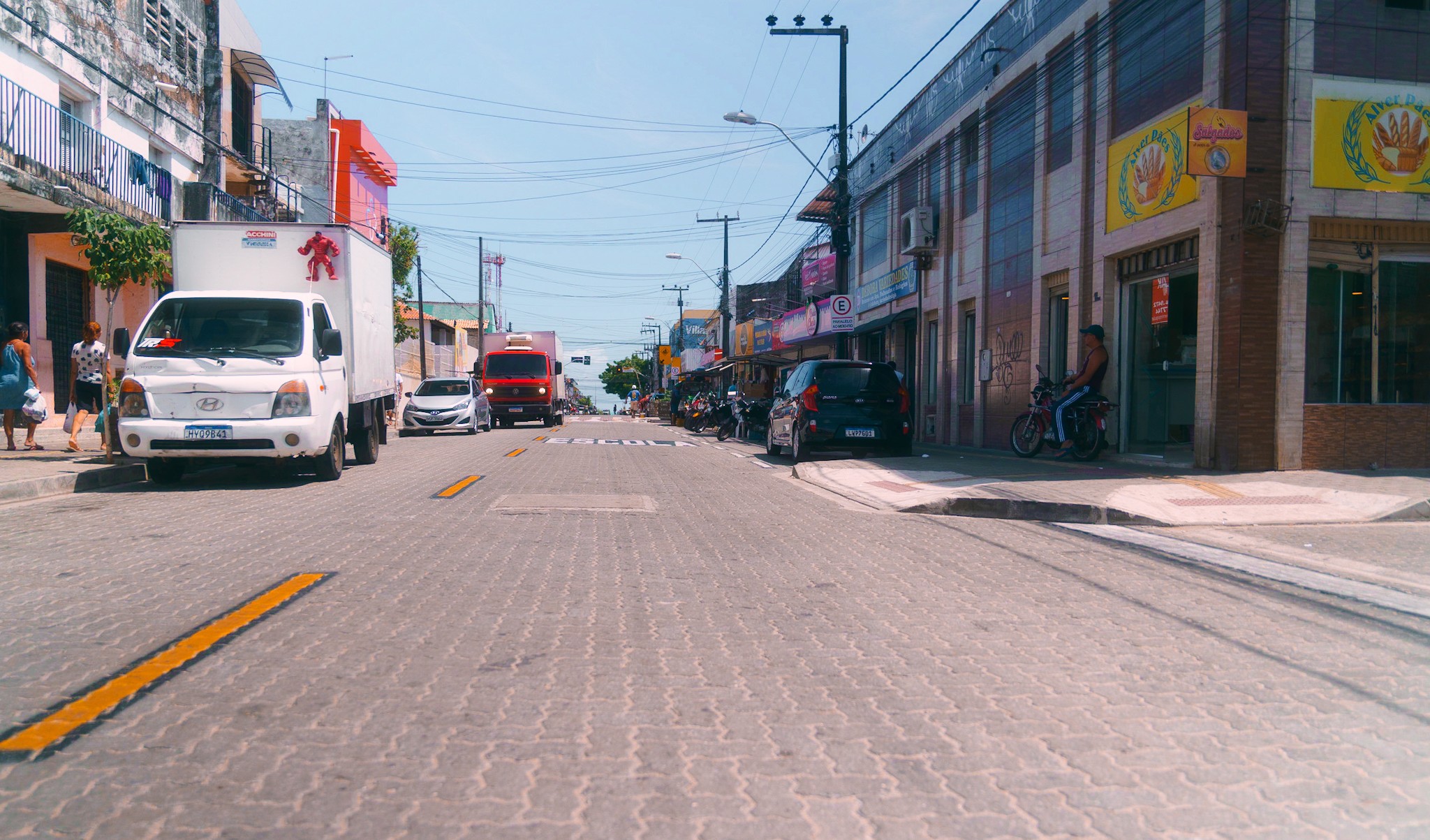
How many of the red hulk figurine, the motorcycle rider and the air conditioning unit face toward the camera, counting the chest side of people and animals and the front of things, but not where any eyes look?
1

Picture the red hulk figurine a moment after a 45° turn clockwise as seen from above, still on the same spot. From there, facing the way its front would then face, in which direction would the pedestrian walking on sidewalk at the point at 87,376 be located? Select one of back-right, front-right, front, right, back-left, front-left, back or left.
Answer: right

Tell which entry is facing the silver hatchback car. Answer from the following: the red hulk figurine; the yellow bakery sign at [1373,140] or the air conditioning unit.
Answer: the air conditioning unit

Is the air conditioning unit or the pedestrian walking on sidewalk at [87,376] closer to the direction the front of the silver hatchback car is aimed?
the pedestrian walking on sidewalk

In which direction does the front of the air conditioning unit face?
to the viewer's left

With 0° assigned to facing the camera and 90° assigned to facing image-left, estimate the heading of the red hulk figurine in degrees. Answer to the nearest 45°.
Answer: approximately 0°

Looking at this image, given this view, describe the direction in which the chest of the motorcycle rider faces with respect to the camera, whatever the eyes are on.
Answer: to the viewer's left

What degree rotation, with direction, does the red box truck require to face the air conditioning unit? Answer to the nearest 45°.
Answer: approximately 45° to its left

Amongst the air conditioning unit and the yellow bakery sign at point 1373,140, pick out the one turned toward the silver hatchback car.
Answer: the air conditioning unit

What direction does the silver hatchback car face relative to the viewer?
toward the camera

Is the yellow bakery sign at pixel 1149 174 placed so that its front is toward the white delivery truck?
yes

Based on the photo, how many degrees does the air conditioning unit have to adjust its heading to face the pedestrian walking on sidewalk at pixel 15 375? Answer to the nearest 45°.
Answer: approximately 45° to its left

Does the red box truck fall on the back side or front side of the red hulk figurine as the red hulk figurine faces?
on the back side

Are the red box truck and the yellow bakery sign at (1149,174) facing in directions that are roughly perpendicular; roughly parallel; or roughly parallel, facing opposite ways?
roughly perpendicular

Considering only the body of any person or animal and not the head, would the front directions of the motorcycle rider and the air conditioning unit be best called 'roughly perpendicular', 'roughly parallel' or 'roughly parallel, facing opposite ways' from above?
roughly parallel

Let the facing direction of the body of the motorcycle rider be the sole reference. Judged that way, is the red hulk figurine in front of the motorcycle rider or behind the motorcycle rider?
in front

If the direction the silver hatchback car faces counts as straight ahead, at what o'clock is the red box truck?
The red box truck is roughly at 7 o'clock from the silver hatchback car.
